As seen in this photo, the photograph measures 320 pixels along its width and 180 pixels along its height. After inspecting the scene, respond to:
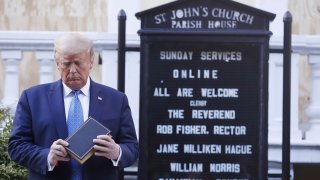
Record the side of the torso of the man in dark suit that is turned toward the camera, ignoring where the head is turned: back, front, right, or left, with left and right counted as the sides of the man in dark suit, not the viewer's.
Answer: front

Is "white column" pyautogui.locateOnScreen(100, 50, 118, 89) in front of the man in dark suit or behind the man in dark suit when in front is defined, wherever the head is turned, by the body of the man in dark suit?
behind

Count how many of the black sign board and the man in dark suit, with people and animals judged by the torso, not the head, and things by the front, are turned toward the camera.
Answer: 2

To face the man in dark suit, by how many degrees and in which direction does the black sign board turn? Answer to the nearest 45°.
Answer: approximately 45° to its right

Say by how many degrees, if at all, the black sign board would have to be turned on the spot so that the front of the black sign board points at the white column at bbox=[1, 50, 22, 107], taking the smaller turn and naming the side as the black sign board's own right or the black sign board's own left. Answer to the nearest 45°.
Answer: approximately 135° to the black sign board's own right

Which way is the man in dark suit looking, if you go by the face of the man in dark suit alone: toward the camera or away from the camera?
toward the camera

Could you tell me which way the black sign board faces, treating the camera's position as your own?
facing the viewer

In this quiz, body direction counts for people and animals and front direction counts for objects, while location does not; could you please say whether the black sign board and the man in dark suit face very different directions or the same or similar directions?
same or similar directions

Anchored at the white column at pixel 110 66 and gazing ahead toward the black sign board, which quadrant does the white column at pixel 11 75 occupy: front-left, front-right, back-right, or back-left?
back-right

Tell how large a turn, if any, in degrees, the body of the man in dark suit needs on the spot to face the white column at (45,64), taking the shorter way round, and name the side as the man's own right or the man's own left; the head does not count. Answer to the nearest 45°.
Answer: approximately 180°
